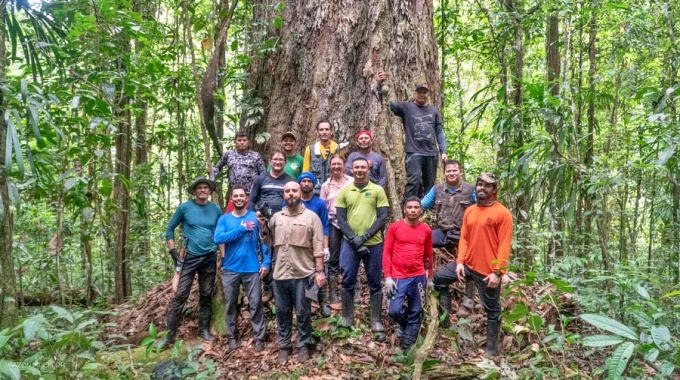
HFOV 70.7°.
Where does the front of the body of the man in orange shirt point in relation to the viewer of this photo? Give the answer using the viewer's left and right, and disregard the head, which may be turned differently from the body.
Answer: facing the viewer and to the left of the viewer

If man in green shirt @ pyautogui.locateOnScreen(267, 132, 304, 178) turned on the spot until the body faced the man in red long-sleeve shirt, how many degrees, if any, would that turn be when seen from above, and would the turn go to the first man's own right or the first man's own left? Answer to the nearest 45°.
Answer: approximately 45° to the first man's own left

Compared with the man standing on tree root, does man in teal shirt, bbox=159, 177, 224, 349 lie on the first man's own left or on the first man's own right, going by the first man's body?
on the first man's own right

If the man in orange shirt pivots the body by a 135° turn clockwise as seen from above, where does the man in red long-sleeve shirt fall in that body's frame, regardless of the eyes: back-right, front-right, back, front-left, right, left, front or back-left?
left

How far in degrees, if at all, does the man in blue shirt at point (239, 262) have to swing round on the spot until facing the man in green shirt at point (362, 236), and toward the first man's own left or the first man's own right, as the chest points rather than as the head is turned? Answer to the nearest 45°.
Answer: approximately 45° to the first man's own left

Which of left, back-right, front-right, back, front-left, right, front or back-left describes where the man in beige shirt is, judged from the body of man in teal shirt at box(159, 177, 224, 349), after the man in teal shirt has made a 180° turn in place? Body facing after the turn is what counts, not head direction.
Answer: back-right

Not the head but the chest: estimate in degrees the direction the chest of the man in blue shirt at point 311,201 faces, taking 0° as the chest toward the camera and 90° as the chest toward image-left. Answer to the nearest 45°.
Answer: approximately 0°

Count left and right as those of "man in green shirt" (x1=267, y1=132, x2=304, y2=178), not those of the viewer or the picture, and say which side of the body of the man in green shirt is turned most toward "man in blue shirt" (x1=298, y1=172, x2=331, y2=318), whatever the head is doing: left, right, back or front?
front

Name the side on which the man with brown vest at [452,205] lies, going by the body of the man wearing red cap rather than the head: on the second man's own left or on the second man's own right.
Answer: on the second man's own left
